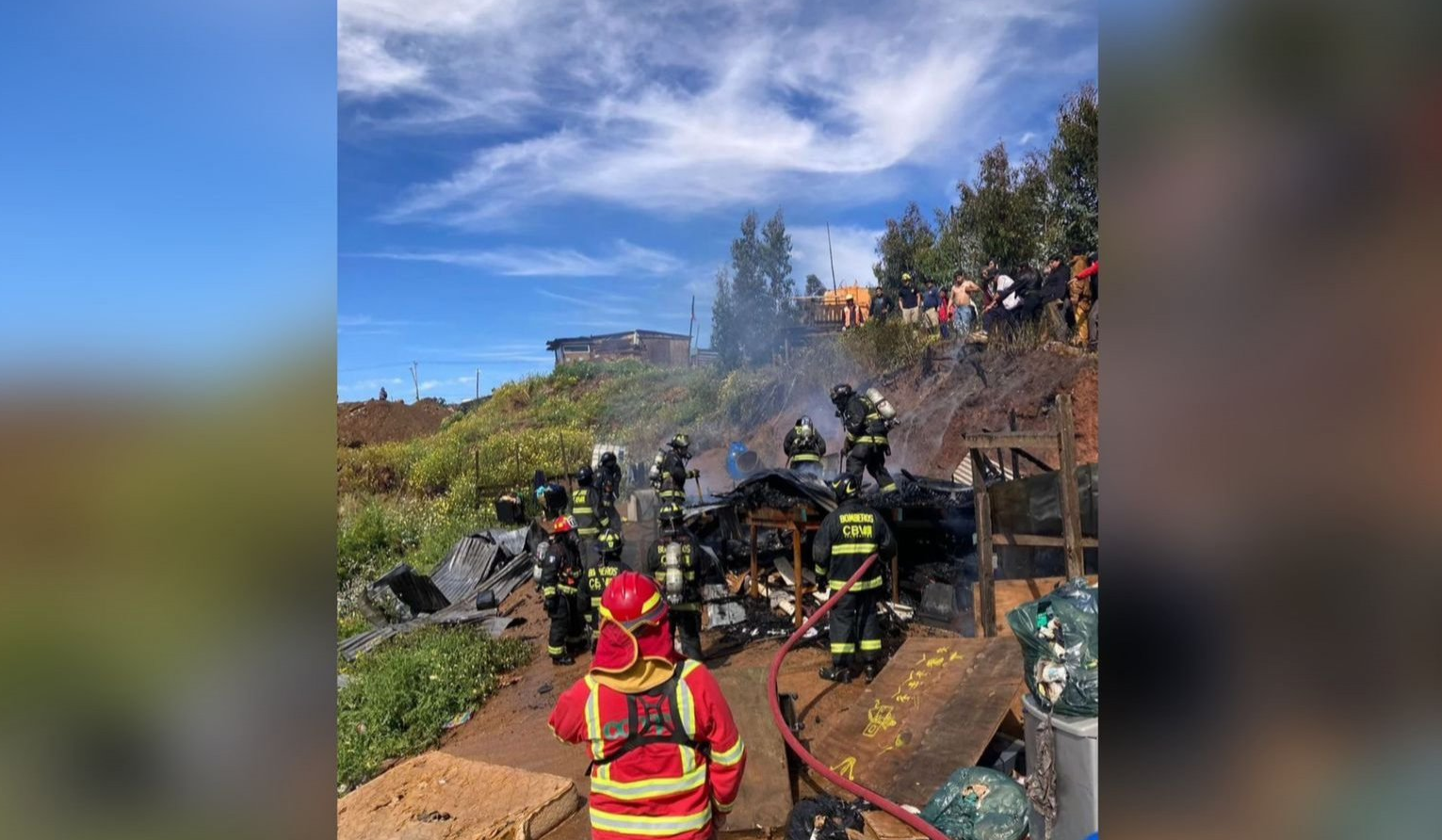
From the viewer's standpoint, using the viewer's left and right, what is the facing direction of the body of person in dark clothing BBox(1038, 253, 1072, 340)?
facing to the left of the viewer

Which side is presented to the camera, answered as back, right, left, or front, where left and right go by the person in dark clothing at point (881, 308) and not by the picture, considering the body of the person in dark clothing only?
front

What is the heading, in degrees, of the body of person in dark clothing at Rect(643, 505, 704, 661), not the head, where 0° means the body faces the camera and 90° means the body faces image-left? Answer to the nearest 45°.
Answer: approximately 180°

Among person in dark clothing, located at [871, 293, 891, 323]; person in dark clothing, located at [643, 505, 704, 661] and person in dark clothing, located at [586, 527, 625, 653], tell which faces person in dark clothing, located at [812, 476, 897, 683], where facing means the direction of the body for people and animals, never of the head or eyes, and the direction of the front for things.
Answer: person in dark clothing, located at [871, 293, 891, 323]

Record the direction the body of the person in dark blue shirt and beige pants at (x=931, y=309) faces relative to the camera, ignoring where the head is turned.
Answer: toward the camera

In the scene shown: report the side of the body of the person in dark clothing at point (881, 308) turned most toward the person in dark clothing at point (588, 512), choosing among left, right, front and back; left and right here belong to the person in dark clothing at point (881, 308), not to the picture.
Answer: front

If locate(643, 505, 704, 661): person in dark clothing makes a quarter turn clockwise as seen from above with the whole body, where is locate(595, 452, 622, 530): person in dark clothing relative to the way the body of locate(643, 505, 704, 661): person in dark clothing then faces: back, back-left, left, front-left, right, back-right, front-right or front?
back-left

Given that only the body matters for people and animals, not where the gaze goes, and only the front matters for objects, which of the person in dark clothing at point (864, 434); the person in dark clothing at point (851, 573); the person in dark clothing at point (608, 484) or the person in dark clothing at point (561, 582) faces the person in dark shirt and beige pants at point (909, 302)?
the person in dark clothing at point (851, 573)

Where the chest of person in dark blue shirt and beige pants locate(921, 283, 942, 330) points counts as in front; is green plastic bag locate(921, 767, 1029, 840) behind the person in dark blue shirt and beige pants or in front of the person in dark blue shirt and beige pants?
in front

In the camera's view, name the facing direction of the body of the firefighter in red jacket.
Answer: away from the camera

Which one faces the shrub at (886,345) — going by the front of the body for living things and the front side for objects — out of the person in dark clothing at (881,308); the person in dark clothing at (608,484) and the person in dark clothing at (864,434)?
the person in dark clothing at (881,308)

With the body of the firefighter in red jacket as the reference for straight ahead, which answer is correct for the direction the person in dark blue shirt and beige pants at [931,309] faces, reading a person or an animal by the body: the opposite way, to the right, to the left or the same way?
the opposite way

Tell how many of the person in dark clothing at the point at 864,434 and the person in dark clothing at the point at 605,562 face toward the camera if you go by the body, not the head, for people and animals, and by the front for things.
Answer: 0

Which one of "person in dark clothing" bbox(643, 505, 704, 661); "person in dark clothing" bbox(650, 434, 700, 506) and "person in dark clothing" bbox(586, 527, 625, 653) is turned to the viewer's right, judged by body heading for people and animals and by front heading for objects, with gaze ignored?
"person in dark clothing" bbox(650, 434, 700, 506)

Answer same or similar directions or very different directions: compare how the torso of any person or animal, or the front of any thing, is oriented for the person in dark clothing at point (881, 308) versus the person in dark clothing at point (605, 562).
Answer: very different directions

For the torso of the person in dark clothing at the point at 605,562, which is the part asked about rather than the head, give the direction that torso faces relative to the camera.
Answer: away from the camera
